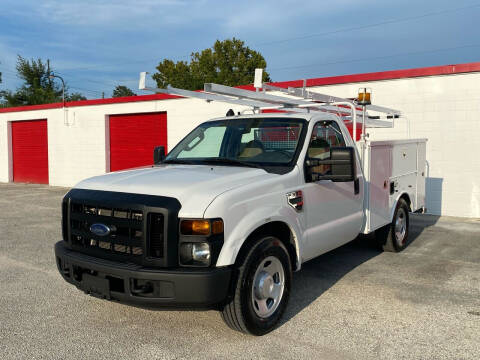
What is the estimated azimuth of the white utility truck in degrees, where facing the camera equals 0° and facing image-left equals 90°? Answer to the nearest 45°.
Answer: approximately 45°
